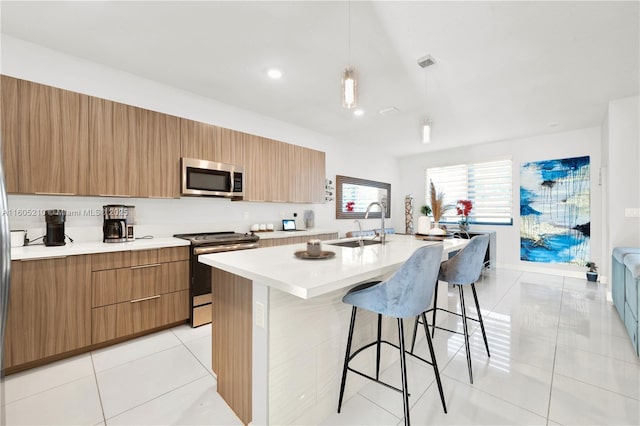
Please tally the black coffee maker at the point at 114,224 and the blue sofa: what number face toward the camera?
1

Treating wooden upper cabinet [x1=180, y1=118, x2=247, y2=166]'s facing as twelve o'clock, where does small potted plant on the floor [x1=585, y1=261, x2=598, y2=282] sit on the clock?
The small potted plant on the floor is roughly at 11 o'clock from the wooden upper cabinet.

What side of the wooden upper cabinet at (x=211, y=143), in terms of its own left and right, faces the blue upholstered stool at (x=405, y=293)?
front

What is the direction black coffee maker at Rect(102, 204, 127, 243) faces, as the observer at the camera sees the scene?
facing the viewer

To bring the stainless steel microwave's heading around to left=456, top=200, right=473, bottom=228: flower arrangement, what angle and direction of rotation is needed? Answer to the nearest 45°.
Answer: approximately 45° to its left

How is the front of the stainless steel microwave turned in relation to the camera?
facing the viewer and to the right of the viewer
